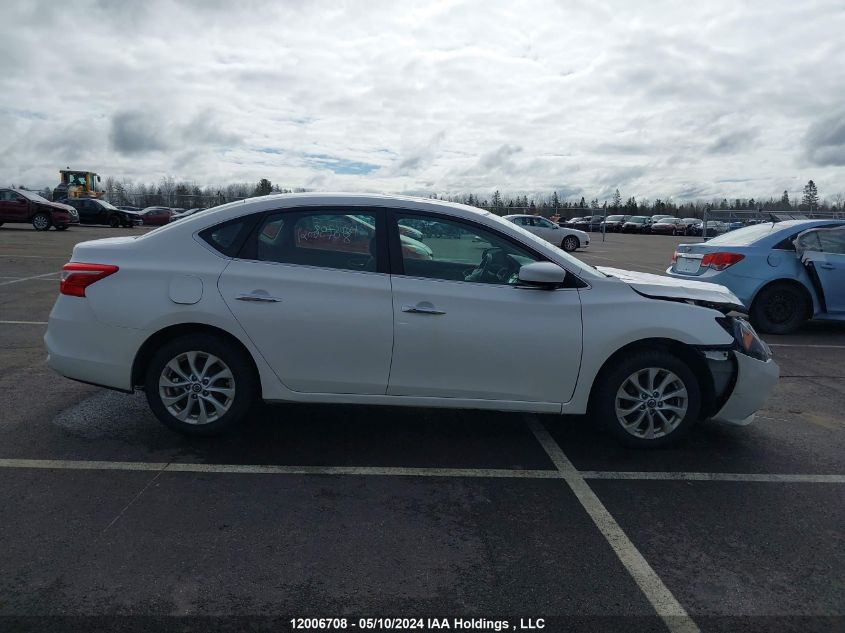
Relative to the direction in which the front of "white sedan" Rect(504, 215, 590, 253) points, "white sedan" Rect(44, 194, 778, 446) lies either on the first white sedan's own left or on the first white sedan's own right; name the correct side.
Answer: on the first white sedan's own right

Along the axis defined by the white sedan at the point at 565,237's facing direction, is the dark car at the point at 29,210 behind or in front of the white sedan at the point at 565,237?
behind

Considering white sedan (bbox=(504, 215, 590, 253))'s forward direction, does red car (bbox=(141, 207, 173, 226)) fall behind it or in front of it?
behind

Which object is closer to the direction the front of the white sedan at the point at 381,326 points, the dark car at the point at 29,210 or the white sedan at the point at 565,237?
the white sedan

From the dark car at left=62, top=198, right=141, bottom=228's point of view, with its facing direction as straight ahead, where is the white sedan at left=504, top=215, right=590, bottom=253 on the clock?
The white sedan is roughly at 12 o'clock from the dark car.

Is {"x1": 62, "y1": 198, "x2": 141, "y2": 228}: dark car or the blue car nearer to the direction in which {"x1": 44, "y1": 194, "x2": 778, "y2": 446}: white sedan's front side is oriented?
the blue car

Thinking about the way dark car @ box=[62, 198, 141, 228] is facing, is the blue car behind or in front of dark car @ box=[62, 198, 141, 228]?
in front

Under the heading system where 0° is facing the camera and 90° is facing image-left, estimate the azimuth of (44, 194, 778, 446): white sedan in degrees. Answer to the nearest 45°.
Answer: approximately 270°

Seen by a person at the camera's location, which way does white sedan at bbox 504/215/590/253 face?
facing to the right of the viewer

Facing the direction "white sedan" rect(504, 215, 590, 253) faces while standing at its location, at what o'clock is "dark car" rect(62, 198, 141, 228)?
The dark car is roughly at 6 o'clock from the white sedan.

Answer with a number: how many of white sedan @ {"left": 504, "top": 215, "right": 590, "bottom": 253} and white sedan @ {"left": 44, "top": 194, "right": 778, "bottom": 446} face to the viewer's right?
2
